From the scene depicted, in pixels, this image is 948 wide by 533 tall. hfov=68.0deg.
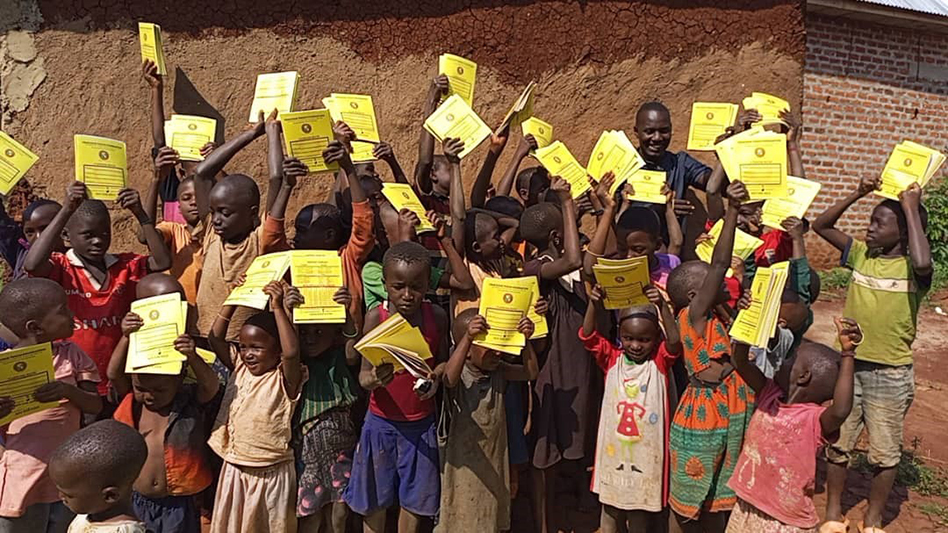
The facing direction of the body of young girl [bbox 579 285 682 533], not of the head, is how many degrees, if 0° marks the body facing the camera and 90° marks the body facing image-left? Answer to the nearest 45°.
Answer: approximately 0°

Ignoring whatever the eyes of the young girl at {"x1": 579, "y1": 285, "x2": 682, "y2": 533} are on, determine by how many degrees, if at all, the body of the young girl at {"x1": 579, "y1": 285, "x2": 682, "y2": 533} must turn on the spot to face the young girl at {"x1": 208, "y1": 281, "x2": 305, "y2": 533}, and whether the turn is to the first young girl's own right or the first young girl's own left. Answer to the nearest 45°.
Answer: approximately 90° to the first young girl's own right
